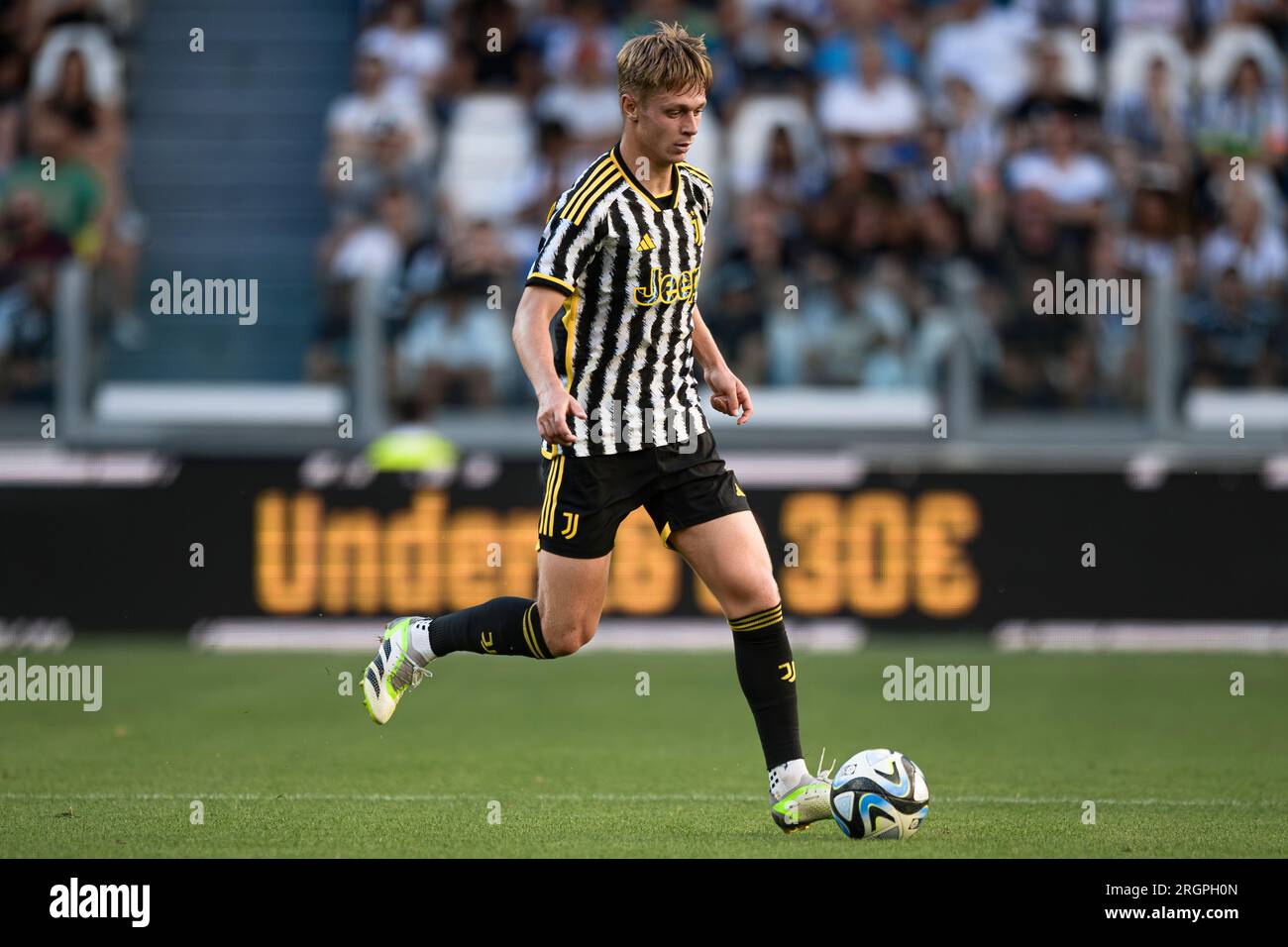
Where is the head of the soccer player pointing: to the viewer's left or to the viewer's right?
to the viewer's right

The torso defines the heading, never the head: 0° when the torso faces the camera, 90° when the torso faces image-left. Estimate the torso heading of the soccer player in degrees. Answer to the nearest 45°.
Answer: approximately 315°

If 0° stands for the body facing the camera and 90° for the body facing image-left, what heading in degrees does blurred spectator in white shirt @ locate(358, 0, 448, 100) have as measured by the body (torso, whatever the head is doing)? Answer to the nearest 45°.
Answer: approximately 0°

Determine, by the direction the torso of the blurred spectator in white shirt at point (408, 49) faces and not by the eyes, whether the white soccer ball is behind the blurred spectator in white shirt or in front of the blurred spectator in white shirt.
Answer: in front

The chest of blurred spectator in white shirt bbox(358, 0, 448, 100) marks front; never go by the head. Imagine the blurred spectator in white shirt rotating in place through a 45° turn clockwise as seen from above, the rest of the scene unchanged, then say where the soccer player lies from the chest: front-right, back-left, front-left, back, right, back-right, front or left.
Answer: front-left
